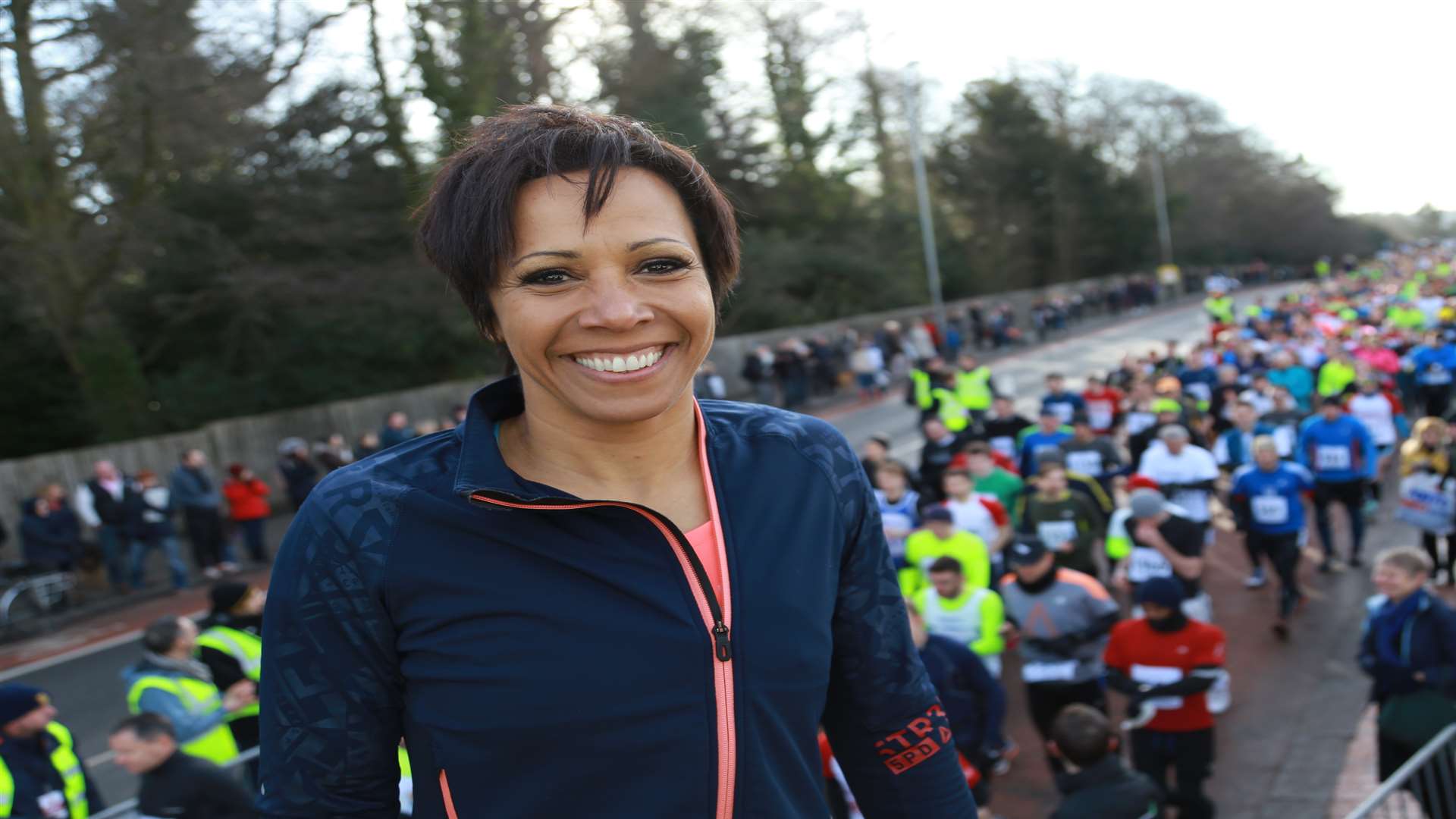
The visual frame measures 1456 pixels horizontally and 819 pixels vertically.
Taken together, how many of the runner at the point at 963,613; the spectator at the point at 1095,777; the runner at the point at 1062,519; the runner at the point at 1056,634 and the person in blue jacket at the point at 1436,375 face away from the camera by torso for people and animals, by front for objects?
1

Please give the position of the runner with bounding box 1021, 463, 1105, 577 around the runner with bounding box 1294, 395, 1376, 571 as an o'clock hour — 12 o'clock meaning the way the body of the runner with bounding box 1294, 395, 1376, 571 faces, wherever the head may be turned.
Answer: the runner with bounding box 1021, 463, 1105, 577 is roughly at 1 o'clock from the runner with bounding box 1294, 395, 1376, 571.

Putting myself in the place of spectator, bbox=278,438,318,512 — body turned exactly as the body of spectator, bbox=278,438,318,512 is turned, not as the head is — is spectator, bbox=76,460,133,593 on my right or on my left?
on my right

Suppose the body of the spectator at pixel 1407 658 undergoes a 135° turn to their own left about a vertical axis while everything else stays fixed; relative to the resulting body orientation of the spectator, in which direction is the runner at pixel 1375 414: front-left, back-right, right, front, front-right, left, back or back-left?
left

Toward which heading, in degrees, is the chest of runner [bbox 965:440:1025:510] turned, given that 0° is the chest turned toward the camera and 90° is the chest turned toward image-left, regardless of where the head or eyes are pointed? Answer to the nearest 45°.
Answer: approximately 45°

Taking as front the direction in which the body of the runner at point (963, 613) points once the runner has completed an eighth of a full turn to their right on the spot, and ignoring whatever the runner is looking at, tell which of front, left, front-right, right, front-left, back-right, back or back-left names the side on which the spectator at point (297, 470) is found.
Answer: front-right

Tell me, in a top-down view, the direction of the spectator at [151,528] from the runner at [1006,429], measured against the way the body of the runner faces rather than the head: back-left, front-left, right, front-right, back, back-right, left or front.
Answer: right

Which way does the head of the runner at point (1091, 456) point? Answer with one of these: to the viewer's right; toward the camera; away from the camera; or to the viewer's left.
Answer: toward the camera

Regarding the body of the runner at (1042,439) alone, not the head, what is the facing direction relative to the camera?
toward the camera

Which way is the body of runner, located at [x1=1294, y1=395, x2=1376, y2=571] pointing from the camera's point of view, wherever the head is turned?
toward the camera

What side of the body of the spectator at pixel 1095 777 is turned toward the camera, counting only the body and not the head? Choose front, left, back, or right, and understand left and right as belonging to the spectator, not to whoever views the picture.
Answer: back

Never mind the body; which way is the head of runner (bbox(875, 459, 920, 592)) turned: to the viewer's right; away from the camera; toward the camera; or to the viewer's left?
toward the camera

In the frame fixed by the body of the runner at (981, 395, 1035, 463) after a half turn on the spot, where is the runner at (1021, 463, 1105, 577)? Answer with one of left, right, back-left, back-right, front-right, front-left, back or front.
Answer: back

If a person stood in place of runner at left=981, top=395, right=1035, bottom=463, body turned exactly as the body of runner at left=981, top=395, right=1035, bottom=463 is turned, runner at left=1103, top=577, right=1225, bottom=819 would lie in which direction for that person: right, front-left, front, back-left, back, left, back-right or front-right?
front

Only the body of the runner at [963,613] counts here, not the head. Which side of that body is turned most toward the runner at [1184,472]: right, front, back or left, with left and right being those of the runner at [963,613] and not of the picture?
back

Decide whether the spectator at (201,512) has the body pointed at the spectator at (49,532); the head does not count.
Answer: no
